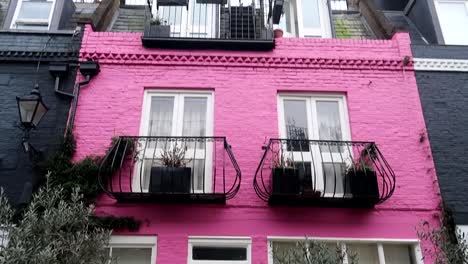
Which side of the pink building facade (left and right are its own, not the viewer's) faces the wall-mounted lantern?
right

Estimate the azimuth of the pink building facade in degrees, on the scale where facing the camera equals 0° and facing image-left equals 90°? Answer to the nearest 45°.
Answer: approximately 0°

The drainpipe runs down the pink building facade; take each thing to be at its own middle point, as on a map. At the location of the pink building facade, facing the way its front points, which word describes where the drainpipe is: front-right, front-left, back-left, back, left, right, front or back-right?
right
